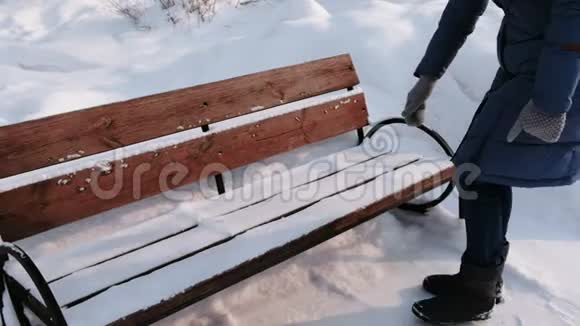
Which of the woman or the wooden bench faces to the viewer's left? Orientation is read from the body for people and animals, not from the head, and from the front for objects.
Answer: the woman

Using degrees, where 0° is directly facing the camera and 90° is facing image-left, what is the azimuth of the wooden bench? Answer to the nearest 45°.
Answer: approximately 315°

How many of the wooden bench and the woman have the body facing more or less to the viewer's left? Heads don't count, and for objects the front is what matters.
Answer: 1

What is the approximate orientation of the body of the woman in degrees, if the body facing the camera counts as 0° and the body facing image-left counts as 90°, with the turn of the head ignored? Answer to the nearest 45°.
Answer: approximately 90°

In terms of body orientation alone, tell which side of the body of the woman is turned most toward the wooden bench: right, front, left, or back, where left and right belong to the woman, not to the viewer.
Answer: front
